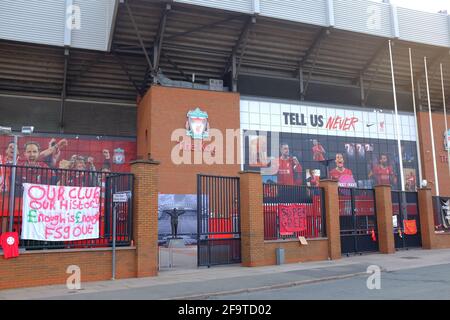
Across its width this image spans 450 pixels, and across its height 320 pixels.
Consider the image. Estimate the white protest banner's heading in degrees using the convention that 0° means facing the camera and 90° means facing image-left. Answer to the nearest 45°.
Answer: approximately 0°

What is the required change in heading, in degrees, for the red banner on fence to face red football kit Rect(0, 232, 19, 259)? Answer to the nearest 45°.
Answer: approximately 45° to its right

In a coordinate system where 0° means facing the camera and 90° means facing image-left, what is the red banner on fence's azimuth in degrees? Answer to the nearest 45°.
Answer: approximately 0°

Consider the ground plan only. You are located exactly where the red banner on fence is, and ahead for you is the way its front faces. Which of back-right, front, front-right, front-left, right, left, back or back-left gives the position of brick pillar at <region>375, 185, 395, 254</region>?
back-left

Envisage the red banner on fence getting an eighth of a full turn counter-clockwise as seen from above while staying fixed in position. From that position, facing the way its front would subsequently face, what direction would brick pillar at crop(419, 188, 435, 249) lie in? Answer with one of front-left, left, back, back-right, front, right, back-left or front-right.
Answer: left

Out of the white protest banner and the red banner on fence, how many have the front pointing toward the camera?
2

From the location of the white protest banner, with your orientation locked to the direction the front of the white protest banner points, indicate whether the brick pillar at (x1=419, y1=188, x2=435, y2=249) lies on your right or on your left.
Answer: on your left

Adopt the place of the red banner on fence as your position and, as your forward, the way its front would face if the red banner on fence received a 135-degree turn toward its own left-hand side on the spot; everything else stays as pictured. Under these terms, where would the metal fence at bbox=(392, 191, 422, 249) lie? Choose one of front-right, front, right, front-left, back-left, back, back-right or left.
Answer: front

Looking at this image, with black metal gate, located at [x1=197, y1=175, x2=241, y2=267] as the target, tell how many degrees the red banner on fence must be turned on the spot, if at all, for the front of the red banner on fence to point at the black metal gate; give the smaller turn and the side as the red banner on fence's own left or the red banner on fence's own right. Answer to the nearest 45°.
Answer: approximately 45° to the red banner on fence's own right

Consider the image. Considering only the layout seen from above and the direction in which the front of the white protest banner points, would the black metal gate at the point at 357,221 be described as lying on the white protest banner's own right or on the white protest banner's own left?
on the white protest banner's own left

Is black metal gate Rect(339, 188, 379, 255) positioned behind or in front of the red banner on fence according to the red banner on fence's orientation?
behind

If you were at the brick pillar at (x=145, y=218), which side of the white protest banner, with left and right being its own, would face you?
left
